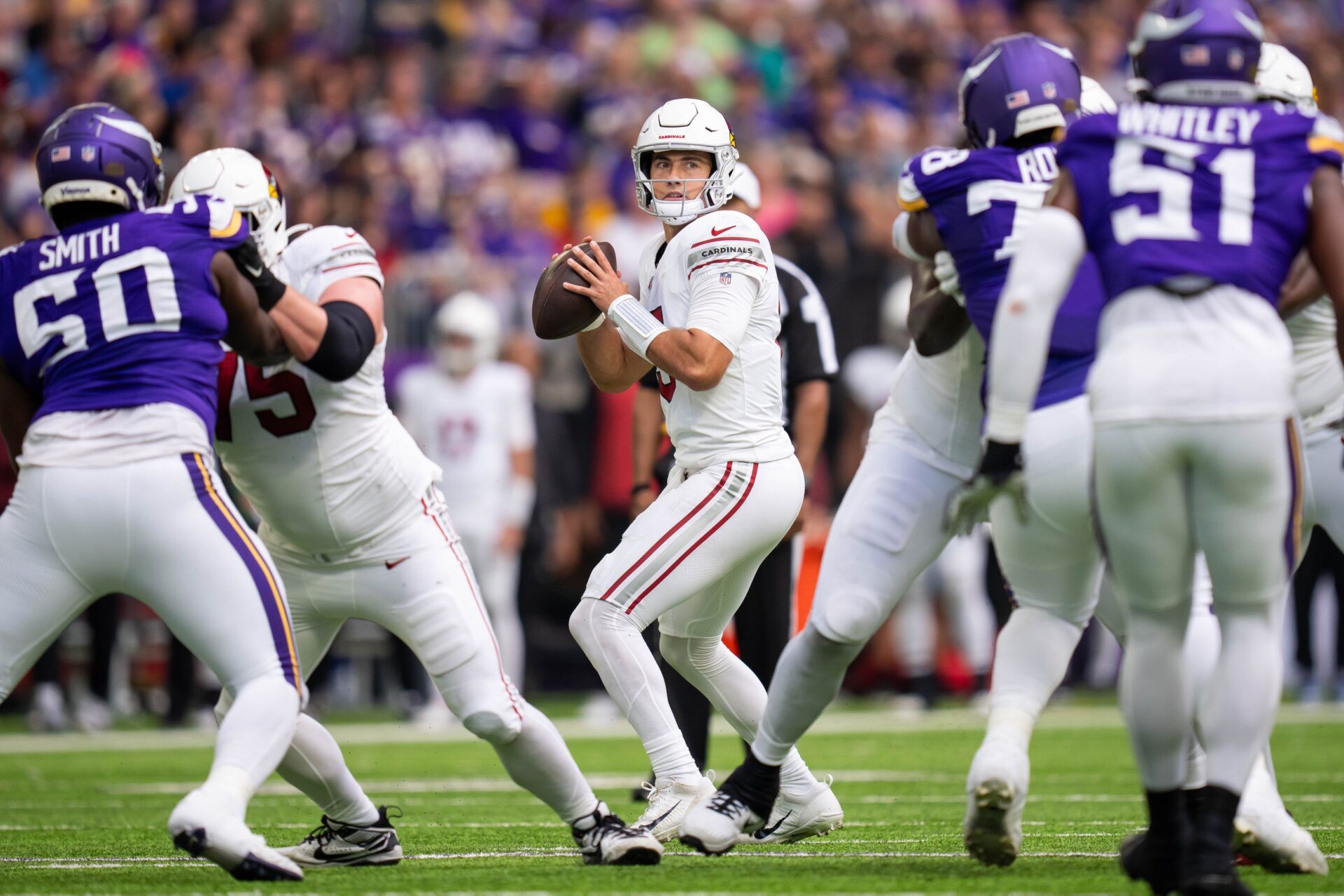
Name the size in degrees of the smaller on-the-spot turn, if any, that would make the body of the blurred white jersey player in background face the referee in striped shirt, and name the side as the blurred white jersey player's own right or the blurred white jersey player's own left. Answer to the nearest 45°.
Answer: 0° — they already face them

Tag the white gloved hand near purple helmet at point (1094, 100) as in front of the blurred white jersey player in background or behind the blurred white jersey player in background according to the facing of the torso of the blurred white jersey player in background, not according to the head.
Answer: in front

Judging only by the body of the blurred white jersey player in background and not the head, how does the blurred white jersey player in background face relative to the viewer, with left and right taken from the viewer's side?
facing the viewer
